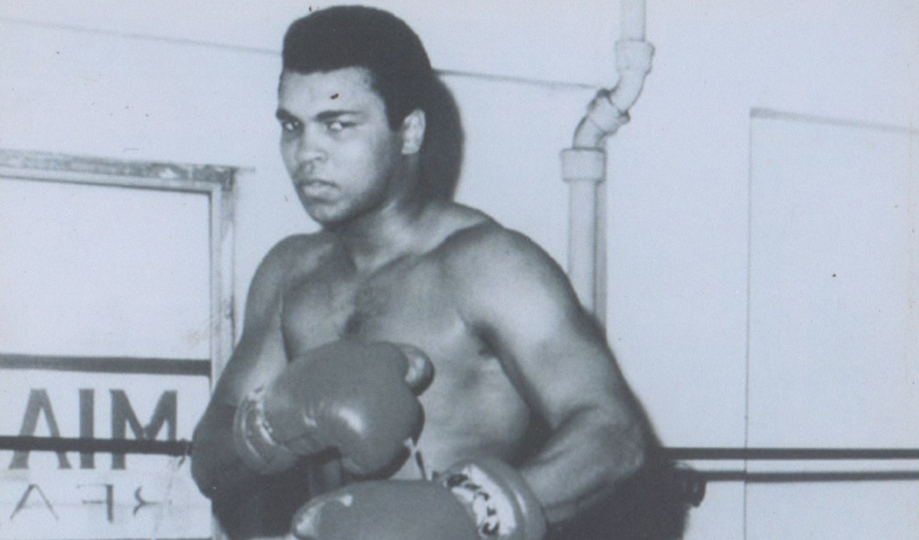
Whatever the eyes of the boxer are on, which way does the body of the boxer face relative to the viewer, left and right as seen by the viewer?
facing the viewer and to the left of the viewer

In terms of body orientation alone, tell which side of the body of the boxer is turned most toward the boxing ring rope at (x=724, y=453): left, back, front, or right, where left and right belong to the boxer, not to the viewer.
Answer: back

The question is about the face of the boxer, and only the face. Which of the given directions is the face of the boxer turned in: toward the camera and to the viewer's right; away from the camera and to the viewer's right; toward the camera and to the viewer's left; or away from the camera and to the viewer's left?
toward the camera and to the viewer's left
